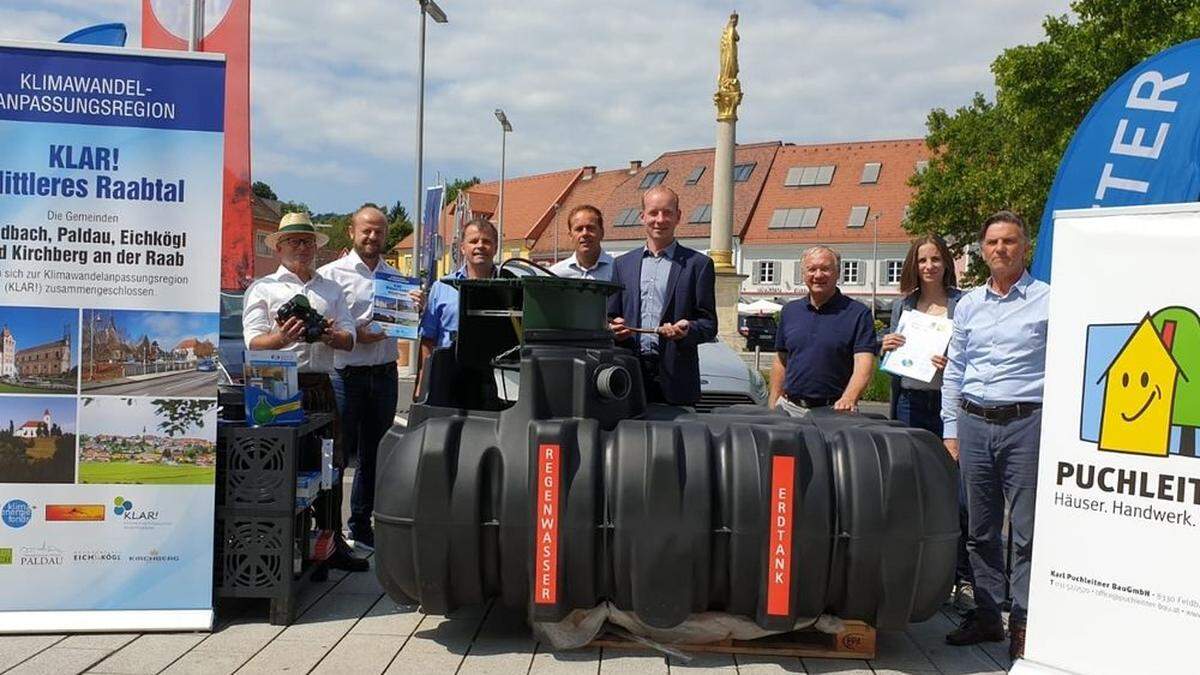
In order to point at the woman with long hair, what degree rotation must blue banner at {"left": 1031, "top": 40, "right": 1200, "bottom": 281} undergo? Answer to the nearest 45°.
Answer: approximately 45° to its right

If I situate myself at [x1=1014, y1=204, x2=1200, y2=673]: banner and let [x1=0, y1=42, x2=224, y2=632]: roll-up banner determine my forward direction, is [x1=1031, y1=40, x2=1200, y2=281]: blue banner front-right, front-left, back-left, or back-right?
back-right

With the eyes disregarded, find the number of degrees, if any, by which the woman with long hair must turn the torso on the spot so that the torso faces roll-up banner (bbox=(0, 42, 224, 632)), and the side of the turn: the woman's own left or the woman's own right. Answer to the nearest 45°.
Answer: approximately 45° to the woman's own right

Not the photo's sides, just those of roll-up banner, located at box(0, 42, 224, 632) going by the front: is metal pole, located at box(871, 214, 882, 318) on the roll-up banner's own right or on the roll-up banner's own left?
on the roll-up banner's own left

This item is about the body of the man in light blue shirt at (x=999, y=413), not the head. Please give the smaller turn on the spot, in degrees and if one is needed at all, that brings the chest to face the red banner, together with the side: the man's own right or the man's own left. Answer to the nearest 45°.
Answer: approximately 90° to the man's own right

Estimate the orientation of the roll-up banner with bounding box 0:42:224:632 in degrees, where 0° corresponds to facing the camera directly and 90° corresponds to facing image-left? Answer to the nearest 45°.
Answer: approximately 0°

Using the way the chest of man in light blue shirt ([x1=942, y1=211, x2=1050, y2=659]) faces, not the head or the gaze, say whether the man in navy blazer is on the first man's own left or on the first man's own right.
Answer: on the first man's own right

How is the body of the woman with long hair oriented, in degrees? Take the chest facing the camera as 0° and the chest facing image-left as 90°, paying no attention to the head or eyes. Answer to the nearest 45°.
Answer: approximately 0°

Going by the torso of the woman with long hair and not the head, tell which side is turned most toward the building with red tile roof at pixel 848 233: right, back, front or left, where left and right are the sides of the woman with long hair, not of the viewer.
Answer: back
